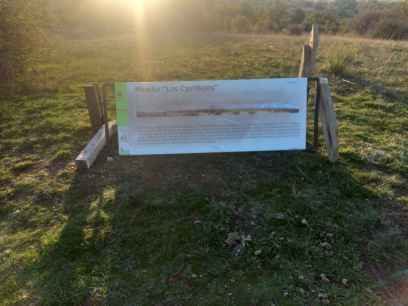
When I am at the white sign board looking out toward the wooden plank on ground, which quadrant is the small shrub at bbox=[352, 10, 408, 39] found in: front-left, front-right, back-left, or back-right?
back-right

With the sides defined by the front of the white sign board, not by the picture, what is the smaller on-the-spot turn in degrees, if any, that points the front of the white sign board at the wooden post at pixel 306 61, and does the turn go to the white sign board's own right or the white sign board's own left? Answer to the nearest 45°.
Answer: approximately 135° to the white sign board's own left

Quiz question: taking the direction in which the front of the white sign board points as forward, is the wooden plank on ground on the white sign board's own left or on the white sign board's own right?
on the white sign board's own right

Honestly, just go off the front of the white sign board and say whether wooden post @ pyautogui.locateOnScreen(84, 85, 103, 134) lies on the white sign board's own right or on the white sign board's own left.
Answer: on the white sign board's own right

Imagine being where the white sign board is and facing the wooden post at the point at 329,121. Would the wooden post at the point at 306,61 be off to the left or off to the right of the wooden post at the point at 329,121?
left

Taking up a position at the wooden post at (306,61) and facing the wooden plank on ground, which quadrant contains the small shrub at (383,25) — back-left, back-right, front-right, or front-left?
back-right

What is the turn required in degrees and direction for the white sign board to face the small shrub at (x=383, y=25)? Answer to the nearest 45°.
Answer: approximately 135° to its left

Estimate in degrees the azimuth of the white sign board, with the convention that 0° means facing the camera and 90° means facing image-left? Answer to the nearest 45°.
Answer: approximately 0°

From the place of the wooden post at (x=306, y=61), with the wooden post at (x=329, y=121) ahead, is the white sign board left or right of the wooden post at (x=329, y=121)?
right

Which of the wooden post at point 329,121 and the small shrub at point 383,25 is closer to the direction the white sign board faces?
the wooden post

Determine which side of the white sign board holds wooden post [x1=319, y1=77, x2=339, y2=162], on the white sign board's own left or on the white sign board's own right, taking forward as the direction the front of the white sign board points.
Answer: on the white sign board's own left
